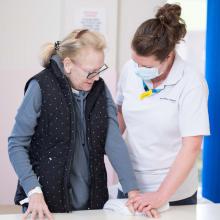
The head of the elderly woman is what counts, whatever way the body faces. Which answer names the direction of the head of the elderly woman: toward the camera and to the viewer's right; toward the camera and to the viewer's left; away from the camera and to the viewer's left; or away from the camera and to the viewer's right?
toward the camera and to the viewer's right

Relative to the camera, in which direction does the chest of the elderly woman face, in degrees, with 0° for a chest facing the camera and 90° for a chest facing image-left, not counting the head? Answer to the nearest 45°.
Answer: approximately 315°

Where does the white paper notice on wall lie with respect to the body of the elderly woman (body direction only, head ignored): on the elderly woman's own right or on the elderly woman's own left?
on the elderly woman's own left
